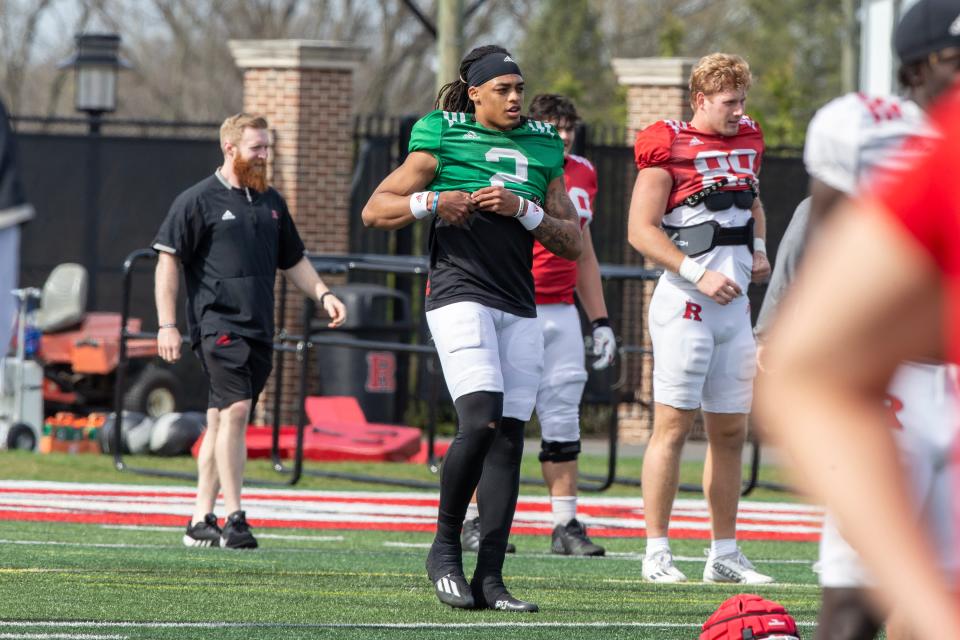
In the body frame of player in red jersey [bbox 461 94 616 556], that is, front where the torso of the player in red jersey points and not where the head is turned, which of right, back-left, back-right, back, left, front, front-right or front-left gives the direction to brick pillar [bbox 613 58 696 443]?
back-left

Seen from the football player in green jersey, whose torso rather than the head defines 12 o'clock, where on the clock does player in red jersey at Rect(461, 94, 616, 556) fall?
The player in red jersey is roughly at 8 o'clock from the football player in green jersey.

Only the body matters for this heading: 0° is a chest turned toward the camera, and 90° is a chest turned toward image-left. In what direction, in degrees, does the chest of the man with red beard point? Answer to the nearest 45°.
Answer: approximately 315°

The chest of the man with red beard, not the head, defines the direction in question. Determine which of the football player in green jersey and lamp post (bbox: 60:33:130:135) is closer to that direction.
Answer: the football player in green jersey

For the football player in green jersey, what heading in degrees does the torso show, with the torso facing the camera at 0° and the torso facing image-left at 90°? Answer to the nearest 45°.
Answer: approximately 315°

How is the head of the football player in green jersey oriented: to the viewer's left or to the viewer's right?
to the viewer's right

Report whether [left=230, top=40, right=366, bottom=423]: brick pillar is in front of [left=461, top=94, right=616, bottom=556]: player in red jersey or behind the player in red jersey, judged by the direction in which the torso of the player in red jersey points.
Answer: behind

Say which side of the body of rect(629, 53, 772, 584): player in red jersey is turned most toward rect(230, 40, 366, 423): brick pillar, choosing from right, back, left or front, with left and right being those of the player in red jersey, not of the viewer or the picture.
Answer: back
